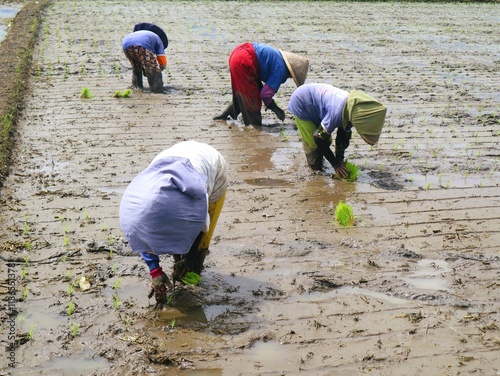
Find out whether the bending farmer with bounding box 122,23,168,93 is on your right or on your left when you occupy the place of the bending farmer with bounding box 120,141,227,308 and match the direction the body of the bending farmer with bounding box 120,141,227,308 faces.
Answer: on your right

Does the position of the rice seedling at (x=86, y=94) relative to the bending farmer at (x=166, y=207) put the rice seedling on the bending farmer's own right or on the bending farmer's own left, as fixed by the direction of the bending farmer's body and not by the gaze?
on the bending farmer's own right

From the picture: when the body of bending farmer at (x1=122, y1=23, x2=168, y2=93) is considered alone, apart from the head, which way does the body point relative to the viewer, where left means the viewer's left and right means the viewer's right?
facing away from the viewer and to the right of the viewer

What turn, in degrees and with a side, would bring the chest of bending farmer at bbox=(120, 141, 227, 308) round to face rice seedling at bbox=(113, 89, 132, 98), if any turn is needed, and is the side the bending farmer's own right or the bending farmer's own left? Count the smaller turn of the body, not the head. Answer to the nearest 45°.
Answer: approximately 135° to the bending farmer's own right

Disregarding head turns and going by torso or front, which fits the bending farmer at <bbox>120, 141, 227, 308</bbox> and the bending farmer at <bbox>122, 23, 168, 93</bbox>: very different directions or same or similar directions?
very different directions

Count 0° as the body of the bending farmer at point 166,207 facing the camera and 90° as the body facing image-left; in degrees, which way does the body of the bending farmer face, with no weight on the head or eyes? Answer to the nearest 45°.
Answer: approximately 45°

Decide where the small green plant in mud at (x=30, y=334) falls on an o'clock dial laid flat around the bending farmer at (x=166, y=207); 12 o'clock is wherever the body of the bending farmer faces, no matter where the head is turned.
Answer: The small green plant in mud is roughly at 1 o'clock from the bending farmer.

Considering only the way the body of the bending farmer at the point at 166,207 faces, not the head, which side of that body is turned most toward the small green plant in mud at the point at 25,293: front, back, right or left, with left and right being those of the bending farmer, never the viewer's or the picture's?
right

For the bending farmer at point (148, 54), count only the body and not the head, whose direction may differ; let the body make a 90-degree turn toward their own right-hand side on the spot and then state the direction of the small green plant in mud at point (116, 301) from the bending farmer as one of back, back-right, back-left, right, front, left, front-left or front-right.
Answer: front-right
